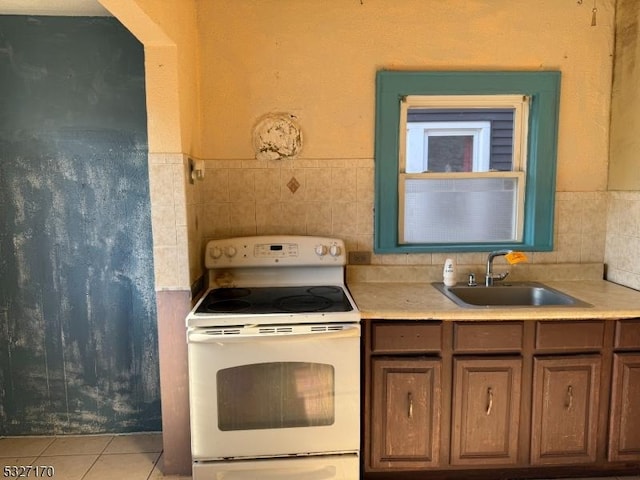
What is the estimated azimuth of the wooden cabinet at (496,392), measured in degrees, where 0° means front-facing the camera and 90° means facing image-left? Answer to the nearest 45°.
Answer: approximately 0°
